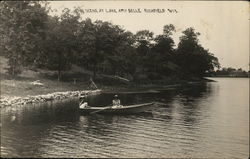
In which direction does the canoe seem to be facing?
to the viewer's right
